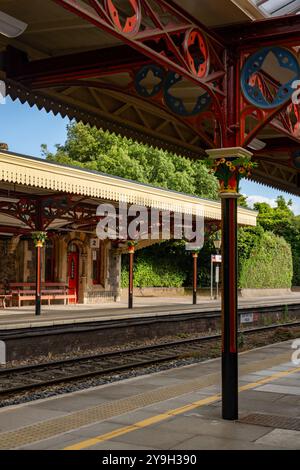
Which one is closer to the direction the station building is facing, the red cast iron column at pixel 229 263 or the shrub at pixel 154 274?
the red cast iron column

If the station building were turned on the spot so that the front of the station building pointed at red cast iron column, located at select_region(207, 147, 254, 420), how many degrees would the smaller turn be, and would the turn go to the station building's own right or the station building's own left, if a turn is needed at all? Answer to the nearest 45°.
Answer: approximately 45° to the station building's own right

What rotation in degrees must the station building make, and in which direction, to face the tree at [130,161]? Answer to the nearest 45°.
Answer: approximately 135° to its left

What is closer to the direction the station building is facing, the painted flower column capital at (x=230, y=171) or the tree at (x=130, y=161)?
the painted flower column capital

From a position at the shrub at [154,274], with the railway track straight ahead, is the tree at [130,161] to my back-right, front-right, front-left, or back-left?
back-right

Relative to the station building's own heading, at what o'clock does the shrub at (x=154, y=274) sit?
The shrub is roughly at 8 o'clock from the station building.

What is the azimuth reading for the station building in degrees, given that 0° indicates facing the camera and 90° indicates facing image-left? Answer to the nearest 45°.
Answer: approximately 315°

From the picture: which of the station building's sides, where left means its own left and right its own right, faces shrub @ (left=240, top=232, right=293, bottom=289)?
left

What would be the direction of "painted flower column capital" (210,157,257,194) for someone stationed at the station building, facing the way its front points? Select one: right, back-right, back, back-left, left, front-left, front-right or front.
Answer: front-right
